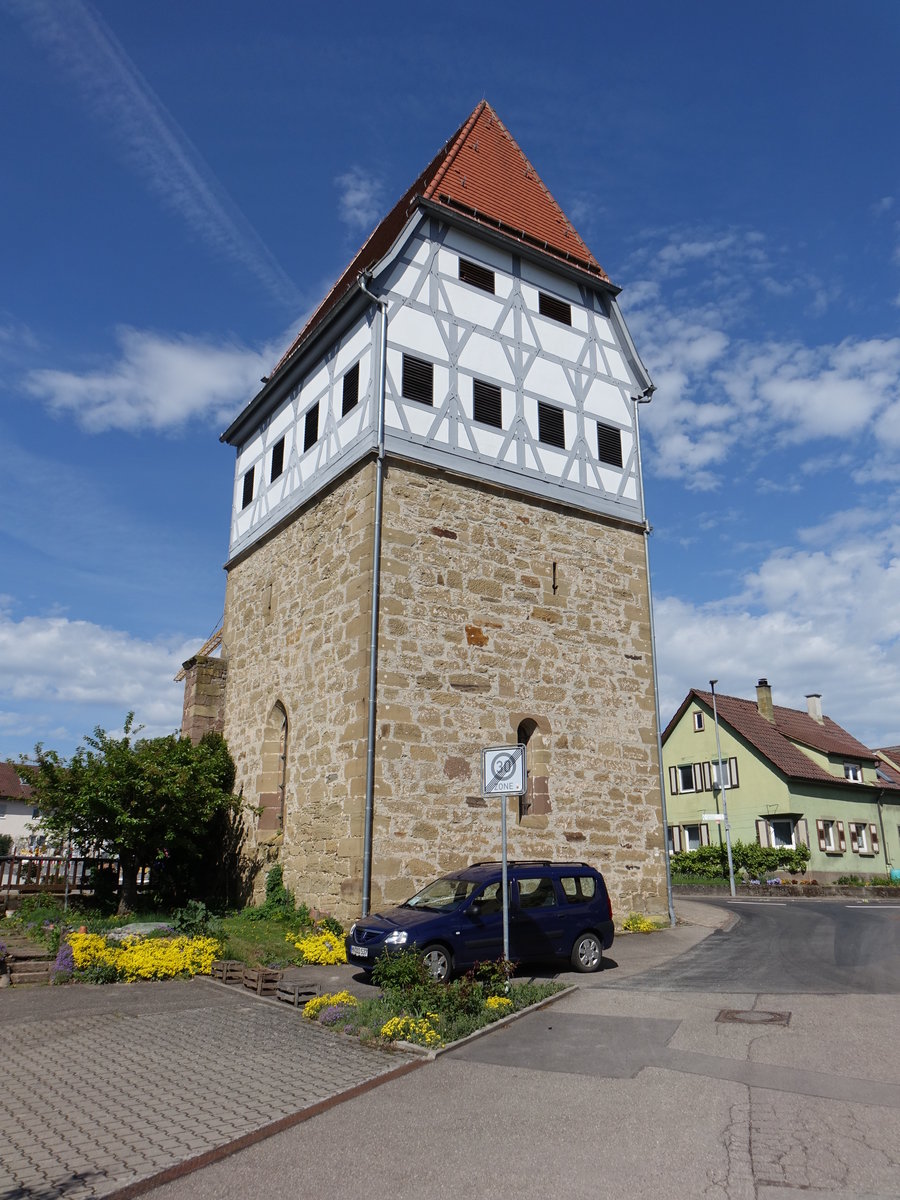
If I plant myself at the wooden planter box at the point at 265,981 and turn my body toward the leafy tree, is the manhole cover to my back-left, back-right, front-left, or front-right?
back-right

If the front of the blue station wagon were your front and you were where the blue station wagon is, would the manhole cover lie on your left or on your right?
on your left

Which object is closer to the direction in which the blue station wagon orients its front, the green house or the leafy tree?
the leafy tree

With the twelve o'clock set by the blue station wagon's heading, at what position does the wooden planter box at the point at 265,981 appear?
The wooden planter box is roughly at 1 o'clock from the blue station wagon.

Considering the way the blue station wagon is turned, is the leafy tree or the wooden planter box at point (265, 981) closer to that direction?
the wooden planter box

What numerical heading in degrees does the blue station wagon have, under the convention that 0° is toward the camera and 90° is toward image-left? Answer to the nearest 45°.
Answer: approximately 45°

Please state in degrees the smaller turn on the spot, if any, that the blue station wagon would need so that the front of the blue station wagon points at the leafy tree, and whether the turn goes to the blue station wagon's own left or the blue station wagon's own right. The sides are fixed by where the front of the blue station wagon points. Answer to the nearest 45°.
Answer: approximately 90° to the blue station wagon's own right

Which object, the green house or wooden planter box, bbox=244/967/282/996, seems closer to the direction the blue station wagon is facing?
the wooden planter box
